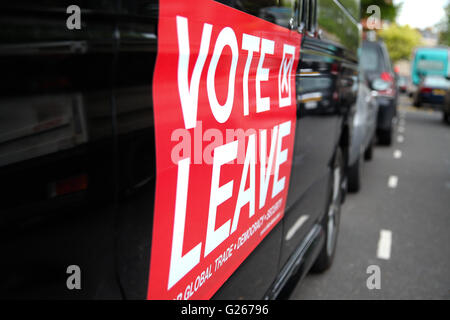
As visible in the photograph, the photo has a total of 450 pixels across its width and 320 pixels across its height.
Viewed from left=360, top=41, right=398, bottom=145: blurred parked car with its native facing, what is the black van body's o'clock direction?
The black van body is roughly at 6 o'clock from the blurred parked car.

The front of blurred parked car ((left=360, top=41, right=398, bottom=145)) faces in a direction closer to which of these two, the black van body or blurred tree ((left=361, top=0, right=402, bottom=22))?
the blurred tree

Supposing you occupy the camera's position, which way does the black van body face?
facing away from the viewer and to the right of the viewer

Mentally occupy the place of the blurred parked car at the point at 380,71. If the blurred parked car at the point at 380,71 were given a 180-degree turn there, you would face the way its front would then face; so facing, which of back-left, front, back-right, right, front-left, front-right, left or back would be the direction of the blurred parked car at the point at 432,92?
back

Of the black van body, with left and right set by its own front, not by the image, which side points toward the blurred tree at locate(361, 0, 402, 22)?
front

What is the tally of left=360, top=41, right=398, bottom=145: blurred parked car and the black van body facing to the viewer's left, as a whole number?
0

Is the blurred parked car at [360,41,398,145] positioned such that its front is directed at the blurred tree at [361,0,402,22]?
yes

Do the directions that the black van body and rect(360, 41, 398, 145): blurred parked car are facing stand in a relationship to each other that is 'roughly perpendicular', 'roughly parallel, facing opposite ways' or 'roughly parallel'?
roughly parallel

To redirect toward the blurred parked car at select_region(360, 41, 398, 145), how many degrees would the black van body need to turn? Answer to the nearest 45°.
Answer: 0° — it already faces it

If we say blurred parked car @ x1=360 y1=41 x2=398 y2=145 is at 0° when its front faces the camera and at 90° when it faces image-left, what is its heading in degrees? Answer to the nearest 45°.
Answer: approximately 180°

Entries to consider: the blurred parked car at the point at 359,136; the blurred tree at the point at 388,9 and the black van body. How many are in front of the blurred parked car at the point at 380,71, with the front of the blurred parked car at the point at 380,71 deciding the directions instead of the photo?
1

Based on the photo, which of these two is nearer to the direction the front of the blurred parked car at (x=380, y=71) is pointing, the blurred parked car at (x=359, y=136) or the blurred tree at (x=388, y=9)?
the blurred tree
